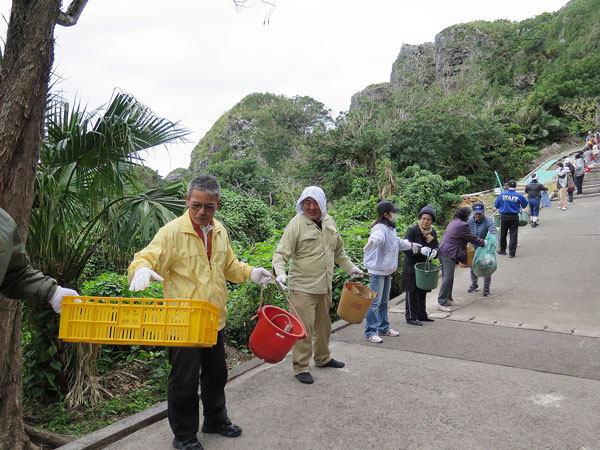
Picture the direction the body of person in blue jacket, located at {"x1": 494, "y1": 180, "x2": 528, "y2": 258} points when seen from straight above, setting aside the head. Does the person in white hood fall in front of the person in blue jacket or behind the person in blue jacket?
behind

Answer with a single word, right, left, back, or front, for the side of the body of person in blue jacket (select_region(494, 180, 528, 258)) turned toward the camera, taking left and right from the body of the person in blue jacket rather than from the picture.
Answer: back

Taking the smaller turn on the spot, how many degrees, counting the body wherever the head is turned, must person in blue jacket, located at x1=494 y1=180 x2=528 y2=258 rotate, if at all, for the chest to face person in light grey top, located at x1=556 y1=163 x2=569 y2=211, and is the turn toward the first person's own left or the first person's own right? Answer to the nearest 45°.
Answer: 0° — they already face them
